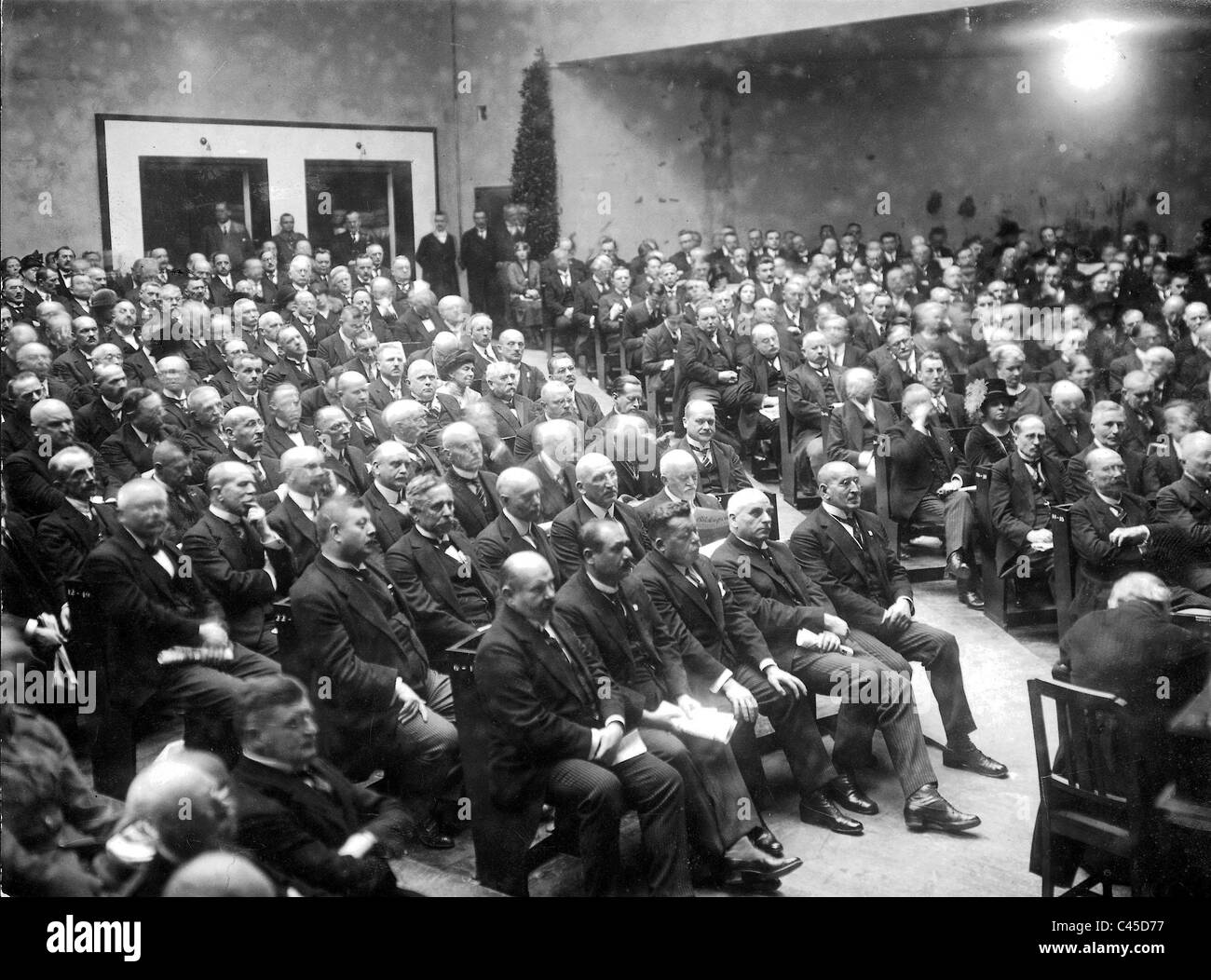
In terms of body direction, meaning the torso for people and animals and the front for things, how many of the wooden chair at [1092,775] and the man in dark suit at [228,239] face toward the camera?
1

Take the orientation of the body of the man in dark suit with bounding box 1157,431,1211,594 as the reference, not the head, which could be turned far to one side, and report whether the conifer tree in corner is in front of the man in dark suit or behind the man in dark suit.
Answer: behind

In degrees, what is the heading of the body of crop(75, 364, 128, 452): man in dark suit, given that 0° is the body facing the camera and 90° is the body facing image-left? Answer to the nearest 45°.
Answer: approximately 315°

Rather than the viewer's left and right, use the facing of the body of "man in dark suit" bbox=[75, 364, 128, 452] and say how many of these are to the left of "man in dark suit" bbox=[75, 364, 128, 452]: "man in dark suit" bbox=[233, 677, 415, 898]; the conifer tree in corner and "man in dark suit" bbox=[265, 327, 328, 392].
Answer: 2

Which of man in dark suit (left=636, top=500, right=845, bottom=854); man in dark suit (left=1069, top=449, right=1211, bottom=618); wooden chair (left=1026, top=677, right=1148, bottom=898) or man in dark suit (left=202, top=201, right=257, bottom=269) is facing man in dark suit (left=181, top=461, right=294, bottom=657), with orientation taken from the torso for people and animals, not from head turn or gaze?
man in dark suit (left=202, top=201, right=257, bottom=269)

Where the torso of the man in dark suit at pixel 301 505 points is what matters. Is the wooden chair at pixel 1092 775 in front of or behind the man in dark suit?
in front

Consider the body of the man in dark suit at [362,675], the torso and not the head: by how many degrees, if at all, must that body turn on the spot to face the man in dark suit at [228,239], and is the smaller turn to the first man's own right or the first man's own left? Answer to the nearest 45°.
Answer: approximately 135° to the first man's own left

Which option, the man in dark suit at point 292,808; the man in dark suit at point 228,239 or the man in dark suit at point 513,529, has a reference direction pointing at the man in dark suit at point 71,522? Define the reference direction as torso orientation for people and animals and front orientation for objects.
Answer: the man in dark suit at point 228,239

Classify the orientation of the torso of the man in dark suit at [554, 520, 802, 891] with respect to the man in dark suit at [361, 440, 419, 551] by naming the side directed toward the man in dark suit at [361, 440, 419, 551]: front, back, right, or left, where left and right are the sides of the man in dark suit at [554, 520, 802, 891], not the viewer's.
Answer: back
